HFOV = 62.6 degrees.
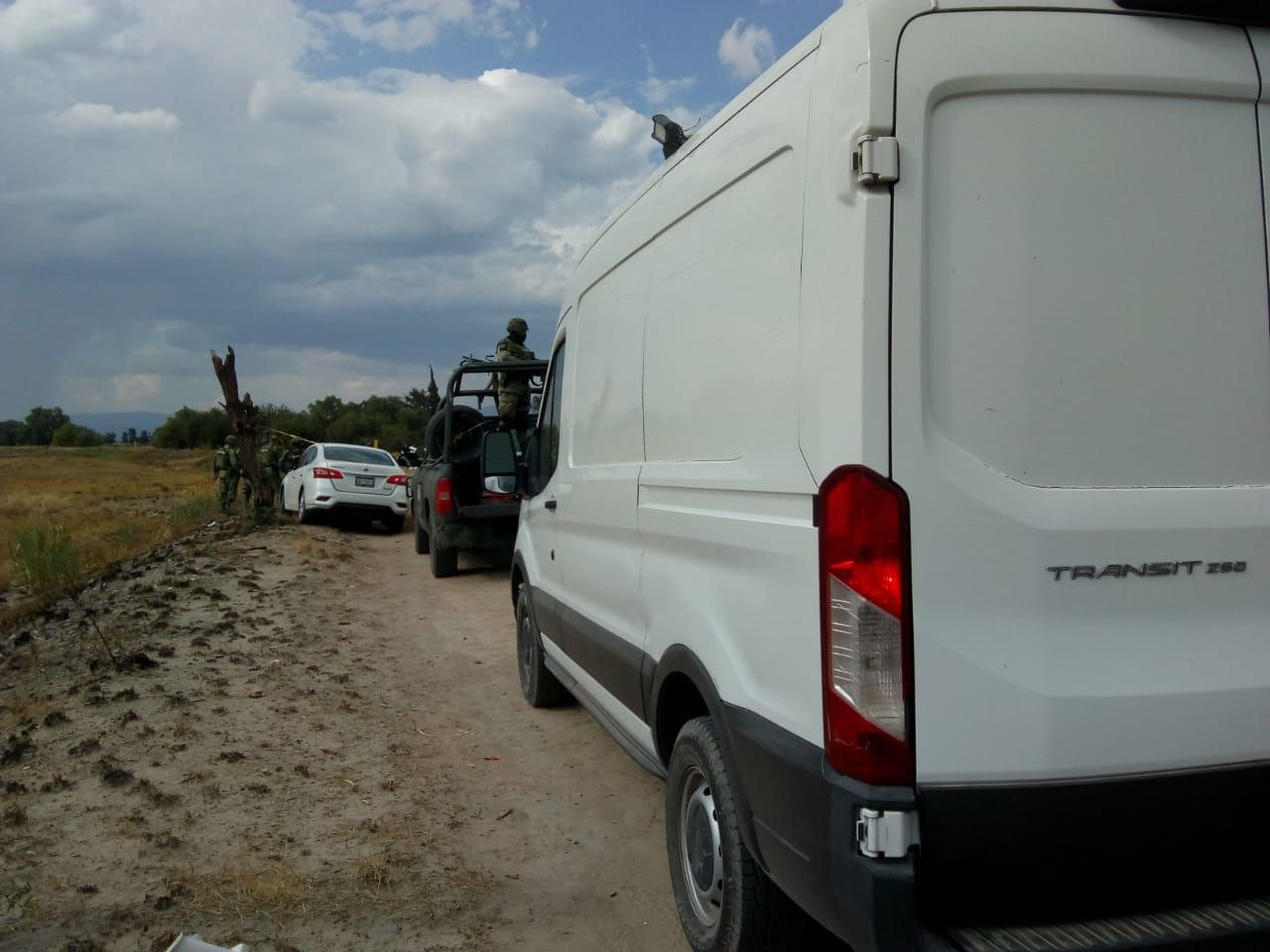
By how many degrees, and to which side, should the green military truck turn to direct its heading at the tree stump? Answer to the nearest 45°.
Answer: approximately 45° to its left

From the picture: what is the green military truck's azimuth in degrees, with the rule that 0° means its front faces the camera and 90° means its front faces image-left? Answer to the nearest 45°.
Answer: approximately 180°

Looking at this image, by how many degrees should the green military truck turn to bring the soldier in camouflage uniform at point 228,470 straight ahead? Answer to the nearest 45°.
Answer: approximately 45° to its left

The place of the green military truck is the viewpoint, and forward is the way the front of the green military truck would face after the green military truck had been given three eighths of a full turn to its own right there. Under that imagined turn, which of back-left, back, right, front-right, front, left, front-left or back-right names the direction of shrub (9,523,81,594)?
back-right

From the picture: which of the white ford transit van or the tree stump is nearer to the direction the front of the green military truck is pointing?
the tree stump

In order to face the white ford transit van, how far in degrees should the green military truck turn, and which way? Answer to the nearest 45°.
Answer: approximately 180°
